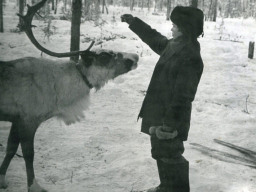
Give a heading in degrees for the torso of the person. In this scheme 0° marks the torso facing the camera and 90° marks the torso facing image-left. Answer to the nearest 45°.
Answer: approximately 90°

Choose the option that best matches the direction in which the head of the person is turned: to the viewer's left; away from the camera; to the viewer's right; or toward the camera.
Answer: to the viewer's left

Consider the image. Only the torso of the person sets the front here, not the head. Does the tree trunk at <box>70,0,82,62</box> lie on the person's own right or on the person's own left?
on the person's own right
